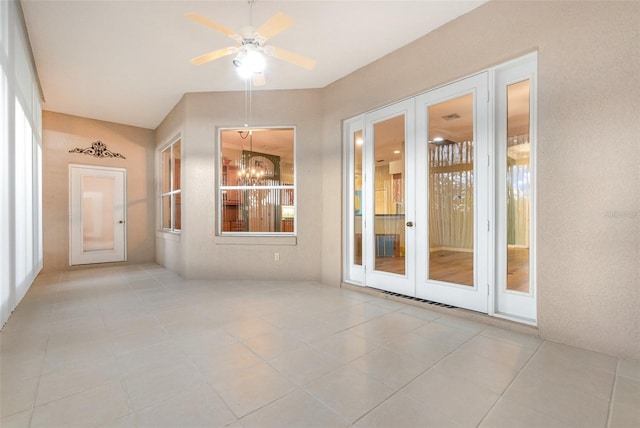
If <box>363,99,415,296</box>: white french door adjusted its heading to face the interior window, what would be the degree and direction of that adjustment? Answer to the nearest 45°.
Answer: approximately 45° to its right

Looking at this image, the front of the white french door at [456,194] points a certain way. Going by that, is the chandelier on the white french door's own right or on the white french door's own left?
on the white french door's own right

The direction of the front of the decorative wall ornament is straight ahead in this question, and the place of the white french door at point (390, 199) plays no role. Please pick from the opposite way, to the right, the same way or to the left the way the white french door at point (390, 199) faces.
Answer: to the right

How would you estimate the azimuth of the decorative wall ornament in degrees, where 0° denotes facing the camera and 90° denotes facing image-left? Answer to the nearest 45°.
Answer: approximately 0°

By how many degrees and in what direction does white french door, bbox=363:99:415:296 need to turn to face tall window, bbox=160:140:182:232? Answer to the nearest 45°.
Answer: approximately 45° to its right

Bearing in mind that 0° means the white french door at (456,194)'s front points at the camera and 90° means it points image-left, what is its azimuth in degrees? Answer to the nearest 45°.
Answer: approximately 45°

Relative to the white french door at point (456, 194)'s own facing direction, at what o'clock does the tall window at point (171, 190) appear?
The tall window is roughly at 2 o'clock from the white french door.

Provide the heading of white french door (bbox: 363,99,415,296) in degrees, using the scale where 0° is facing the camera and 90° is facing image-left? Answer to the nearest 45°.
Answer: approximately 45°

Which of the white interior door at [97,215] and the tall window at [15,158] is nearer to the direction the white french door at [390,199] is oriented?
the tall window

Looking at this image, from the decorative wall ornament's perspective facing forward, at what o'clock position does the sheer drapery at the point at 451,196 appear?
The sheer drapery is roughly at 11 o'clock from the decorative wall ornament.

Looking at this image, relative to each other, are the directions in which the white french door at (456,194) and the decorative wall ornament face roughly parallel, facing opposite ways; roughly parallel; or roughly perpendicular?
roughly perpendicular
